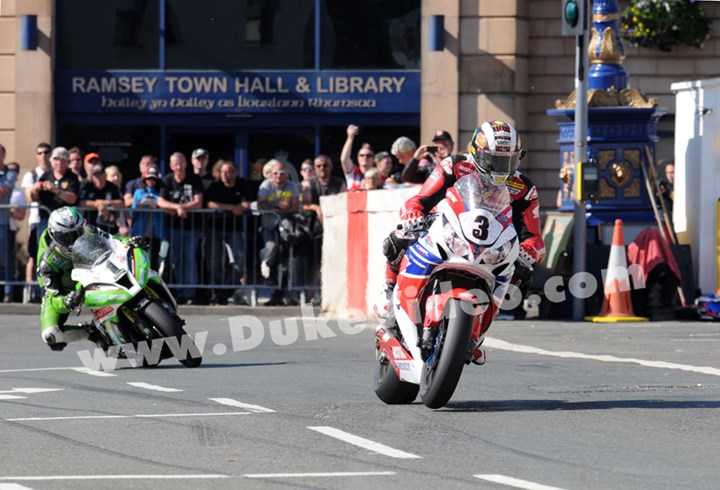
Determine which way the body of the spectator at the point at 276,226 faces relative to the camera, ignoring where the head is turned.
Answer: toward the camera

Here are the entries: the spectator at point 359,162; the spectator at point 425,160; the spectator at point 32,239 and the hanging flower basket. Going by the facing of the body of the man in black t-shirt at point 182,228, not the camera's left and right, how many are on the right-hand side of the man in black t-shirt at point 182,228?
1

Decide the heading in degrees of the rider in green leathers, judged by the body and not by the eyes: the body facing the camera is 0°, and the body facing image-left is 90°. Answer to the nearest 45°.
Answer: approximately 315°

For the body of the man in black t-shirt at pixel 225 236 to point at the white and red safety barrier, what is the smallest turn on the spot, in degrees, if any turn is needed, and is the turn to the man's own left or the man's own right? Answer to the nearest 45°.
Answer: approximately 45° to the man's own left

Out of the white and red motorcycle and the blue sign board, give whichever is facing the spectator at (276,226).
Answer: the blue sign board

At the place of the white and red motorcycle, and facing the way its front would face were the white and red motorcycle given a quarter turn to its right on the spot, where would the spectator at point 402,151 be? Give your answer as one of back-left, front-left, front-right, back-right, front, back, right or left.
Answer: back-right

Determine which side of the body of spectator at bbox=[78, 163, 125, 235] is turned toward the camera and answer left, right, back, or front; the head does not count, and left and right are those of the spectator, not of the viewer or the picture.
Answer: front

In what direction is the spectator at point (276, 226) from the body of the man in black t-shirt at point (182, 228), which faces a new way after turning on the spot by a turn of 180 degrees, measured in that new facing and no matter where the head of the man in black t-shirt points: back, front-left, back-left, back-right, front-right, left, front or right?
right

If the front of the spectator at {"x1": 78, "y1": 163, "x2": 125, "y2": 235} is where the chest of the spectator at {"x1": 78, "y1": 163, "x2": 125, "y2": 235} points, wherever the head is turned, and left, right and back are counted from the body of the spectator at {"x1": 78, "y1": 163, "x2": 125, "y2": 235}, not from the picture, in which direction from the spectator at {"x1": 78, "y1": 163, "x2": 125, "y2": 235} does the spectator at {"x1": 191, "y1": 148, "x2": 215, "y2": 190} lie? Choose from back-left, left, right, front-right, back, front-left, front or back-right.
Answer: left
